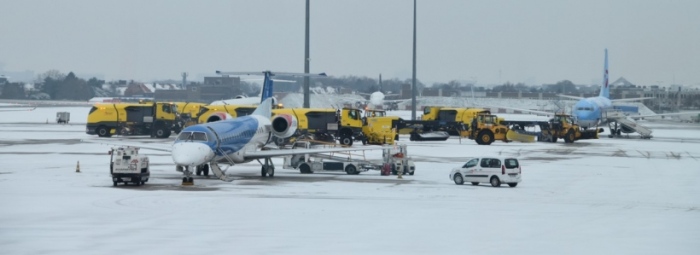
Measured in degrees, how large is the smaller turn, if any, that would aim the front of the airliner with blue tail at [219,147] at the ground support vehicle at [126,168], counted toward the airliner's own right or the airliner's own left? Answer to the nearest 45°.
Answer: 0° — it already faces it

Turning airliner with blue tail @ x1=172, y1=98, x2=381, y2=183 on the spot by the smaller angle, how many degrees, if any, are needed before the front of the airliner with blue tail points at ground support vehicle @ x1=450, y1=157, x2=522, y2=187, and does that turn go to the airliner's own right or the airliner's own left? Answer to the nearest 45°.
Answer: approximately 135° to the airliner's own left

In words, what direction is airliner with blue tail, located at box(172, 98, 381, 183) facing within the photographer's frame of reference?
facing the viewer and to the left of the viewer

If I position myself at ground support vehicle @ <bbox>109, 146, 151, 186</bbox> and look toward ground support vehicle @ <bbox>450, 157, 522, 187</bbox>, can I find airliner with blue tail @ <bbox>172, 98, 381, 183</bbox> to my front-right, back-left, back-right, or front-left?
front-left
